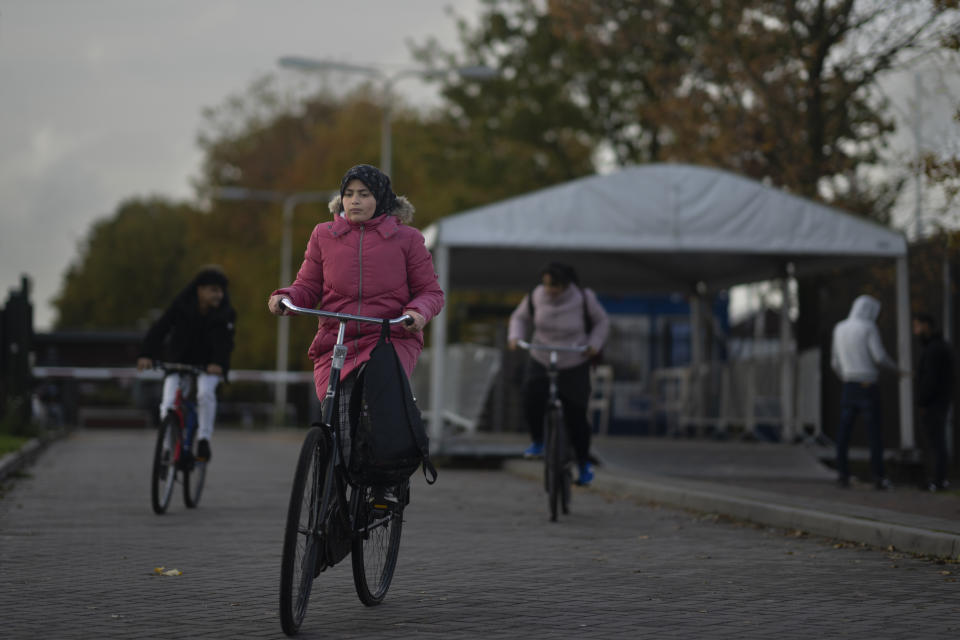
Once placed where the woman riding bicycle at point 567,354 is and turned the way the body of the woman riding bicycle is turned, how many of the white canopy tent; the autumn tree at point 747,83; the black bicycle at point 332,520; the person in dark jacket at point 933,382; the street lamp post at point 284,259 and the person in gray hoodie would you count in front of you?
1

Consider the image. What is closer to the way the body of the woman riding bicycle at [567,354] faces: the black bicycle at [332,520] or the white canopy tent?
the black bicycle

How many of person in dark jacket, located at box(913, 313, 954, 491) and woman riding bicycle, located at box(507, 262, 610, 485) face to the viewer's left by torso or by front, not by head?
1

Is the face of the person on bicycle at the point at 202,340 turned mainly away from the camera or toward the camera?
toward the camera

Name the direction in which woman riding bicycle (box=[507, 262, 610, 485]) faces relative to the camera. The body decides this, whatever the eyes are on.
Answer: toward the camera

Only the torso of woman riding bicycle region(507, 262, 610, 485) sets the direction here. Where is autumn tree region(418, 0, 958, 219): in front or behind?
behind

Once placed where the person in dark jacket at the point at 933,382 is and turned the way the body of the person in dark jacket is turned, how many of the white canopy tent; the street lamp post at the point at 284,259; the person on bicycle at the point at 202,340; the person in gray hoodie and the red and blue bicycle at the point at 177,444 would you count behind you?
0

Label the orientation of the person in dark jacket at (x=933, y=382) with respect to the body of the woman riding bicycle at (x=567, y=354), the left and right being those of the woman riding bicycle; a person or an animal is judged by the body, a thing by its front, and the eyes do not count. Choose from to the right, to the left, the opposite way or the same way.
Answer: to the right

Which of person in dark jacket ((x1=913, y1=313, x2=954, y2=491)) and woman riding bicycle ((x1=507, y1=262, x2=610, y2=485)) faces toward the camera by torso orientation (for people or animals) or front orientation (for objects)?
the woman riding bicycle

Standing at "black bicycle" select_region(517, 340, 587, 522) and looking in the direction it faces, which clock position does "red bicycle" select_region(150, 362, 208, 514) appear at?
"red bicycle" select_region(150, 362, 208, 514) is roughly at 3 o'clock from "black bicycle" select_region(517, 340, 587, 522).

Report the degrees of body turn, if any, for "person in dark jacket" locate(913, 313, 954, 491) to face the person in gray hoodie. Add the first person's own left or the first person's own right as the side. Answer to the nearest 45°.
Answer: approximately 45° to the first person's own left

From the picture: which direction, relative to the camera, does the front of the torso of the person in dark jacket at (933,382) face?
to the viewer's left

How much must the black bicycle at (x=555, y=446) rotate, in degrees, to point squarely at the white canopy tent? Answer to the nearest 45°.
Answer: approximately 180°

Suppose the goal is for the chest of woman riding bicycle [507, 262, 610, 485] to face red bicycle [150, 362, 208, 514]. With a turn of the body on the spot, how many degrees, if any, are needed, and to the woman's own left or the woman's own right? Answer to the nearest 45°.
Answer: approximately 90° to the woman's own right

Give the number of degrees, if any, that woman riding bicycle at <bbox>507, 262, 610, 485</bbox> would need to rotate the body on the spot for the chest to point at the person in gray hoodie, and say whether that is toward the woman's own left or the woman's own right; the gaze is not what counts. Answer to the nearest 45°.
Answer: approximately 135° to the woman's own left

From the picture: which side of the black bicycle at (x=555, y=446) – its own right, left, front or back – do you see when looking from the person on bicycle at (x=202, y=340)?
right

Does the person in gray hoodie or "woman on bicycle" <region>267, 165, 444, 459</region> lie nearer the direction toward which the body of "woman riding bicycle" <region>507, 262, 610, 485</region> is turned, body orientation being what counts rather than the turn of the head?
the woman on bicycle
